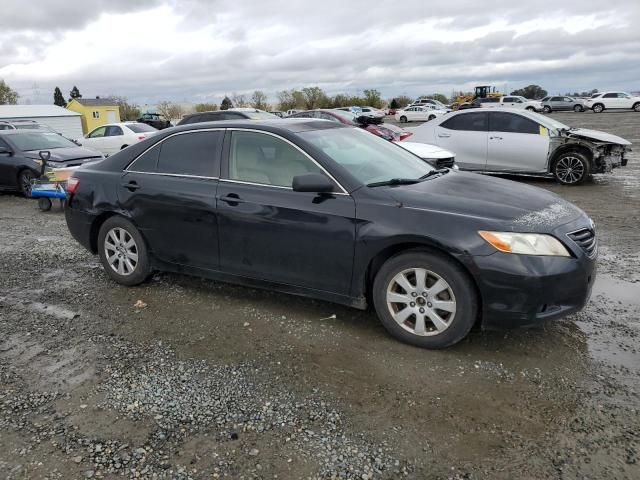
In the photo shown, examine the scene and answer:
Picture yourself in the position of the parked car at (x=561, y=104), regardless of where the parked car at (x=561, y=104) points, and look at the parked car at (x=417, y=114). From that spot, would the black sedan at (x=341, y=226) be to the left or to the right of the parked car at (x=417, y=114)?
left

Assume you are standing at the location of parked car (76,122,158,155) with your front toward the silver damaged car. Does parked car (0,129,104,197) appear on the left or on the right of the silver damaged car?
right

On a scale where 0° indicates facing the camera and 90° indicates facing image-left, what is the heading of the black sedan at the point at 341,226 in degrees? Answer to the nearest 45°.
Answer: approximately 315°

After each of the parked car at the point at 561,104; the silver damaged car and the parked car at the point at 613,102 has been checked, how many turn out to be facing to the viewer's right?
3

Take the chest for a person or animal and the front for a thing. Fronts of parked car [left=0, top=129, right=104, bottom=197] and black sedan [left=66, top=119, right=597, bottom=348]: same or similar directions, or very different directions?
same or similar directions

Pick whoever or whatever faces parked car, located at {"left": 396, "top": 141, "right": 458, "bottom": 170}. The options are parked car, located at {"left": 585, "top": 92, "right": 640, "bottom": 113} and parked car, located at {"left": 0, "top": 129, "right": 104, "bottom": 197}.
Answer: parked car, located at {"left": 0, "top": 129, "right": 104, "bottom": 197}

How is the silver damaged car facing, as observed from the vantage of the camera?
facing to the right of the viewer

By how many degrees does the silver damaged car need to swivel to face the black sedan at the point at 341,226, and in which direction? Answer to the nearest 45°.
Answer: approximately 90° to its right

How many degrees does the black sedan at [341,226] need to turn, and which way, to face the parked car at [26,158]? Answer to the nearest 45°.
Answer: approximately 180°

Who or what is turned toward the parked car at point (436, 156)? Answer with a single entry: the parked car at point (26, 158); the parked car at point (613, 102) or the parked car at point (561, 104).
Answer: the parked car at point (26, 158)

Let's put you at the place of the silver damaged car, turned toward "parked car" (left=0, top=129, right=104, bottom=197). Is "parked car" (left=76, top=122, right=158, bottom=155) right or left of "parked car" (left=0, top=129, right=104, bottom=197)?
right

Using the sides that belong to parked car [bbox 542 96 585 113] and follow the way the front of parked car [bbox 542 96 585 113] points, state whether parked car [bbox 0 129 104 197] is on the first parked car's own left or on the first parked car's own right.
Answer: on the first parked car's own right

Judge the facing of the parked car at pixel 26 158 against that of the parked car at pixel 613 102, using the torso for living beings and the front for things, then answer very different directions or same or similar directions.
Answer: same or similar directions

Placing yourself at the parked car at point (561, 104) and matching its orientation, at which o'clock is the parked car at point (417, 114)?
the parked car at point (417, 114) is roughly at 5 o'clock from the parked car at point (561, 104).

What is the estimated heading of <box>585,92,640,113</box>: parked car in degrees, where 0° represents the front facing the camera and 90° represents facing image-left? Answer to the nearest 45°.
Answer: approximately 270°

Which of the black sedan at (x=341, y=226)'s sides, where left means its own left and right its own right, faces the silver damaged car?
left

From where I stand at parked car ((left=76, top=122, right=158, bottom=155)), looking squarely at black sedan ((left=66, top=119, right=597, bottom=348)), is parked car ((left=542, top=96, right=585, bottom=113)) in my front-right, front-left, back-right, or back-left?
back-left
